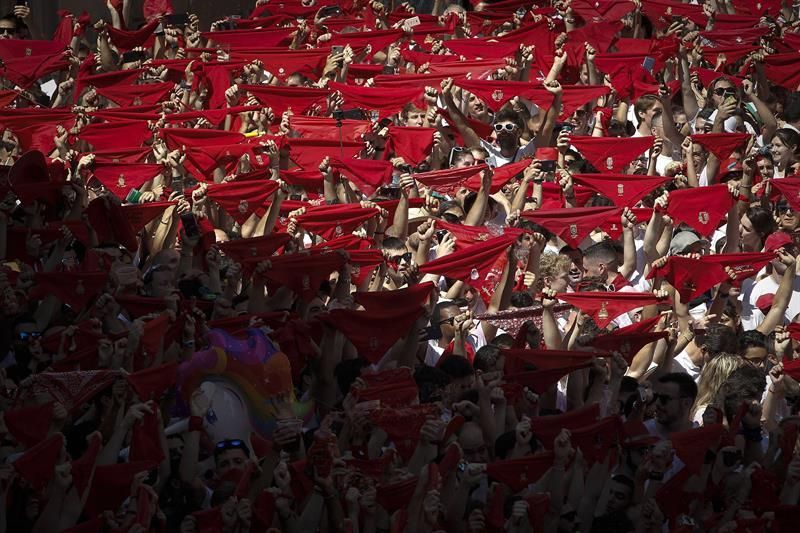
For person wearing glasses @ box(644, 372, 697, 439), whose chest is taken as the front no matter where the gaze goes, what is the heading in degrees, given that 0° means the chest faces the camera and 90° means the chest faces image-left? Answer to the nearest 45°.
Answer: approximately 45°
